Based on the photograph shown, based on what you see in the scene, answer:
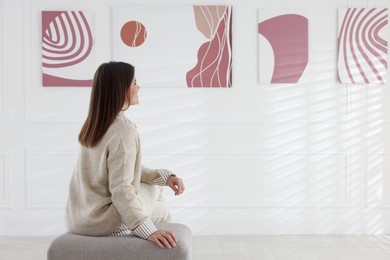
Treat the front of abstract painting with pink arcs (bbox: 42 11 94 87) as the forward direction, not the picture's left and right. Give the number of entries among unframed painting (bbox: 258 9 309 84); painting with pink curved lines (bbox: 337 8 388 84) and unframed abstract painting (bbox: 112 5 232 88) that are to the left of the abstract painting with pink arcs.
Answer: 3

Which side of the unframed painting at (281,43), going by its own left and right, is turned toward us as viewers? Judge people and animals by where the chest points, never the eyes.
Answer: front

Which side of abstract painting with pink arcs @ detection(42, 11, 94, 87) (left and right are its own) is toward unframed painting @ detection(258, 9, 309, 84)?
left

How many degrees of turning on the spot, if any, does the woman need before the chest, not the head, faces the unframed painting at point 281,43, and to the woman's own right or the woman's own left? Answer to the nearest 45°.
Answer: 0° — they already face it

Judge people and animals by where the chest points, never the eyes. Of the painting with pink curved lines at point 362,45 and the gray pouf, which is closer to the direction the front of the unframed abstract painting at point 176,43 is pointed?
the gray pouf

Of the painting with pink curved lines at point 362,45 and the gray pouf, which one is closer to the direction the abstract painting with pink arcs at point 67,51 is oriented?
the gray pouf

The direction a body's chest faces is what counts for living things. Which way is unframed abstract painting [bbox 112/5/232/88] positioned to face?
toward the camera

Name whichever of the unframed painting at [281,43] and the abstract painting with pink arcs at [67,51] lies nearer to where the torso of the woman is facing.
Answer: the unframed painting

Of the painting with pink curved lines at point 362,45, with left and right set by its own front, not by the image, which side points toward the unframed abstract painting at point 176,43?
right

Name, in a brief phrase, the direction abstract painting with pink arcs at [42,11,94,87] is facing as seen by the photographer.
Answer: facing the viewer

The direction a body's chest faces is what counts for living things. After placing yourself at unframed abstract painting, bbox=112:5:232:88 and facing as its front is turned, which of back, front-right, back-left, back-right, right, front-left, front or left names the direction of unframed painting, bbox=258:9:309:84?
left

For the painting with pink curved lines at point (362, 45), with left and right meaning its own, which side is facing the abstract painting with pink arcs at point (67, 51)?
right

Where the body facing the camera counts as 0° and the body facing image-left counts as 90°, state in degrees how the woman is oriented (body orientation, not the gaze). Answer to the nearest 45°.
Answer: approximately 225°
